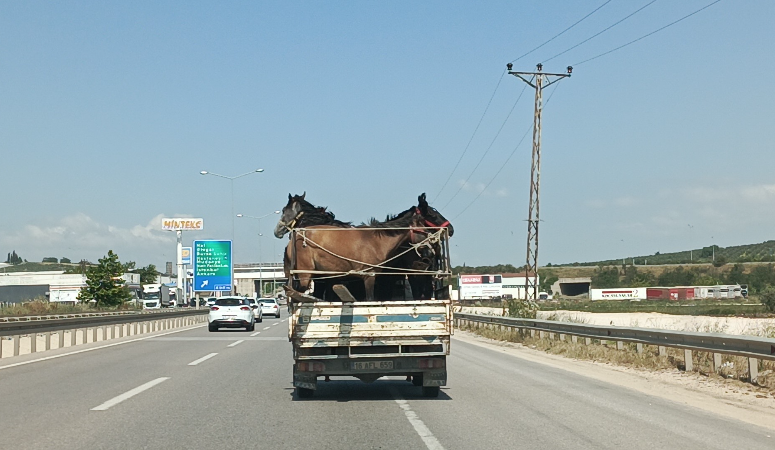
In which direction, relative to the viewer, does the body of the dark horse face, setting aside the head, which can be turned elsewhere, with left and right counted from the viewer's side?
facing to the right of the viewer

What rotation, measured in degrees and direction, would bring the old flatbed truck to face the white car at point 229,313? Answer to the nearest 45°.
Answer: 0° — it already faces it

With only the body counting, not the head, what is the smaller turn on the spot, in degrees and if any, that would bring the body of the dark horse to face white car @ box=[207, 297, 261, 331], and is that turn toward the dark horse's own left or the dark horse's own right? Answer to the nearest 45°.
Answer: approximately 90° to the dark horse's own left

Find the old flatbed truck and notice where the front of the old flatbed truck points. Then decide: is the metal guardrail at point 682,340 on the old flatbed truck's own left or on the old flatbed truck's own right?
on the old flatbed truck's own right

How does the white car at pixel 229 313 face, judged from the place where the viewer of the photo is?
facing away from the viewer

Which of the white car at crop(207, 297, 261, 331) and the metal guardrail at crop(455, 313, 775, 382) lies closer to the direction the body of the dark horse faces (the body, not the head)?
the metal guardrail

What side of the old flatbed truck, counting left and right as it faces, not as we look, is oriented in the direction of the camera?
back

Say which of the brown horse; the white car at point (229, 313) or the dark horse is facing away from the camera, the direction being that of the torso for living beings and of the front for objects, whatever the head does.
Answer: the white car
